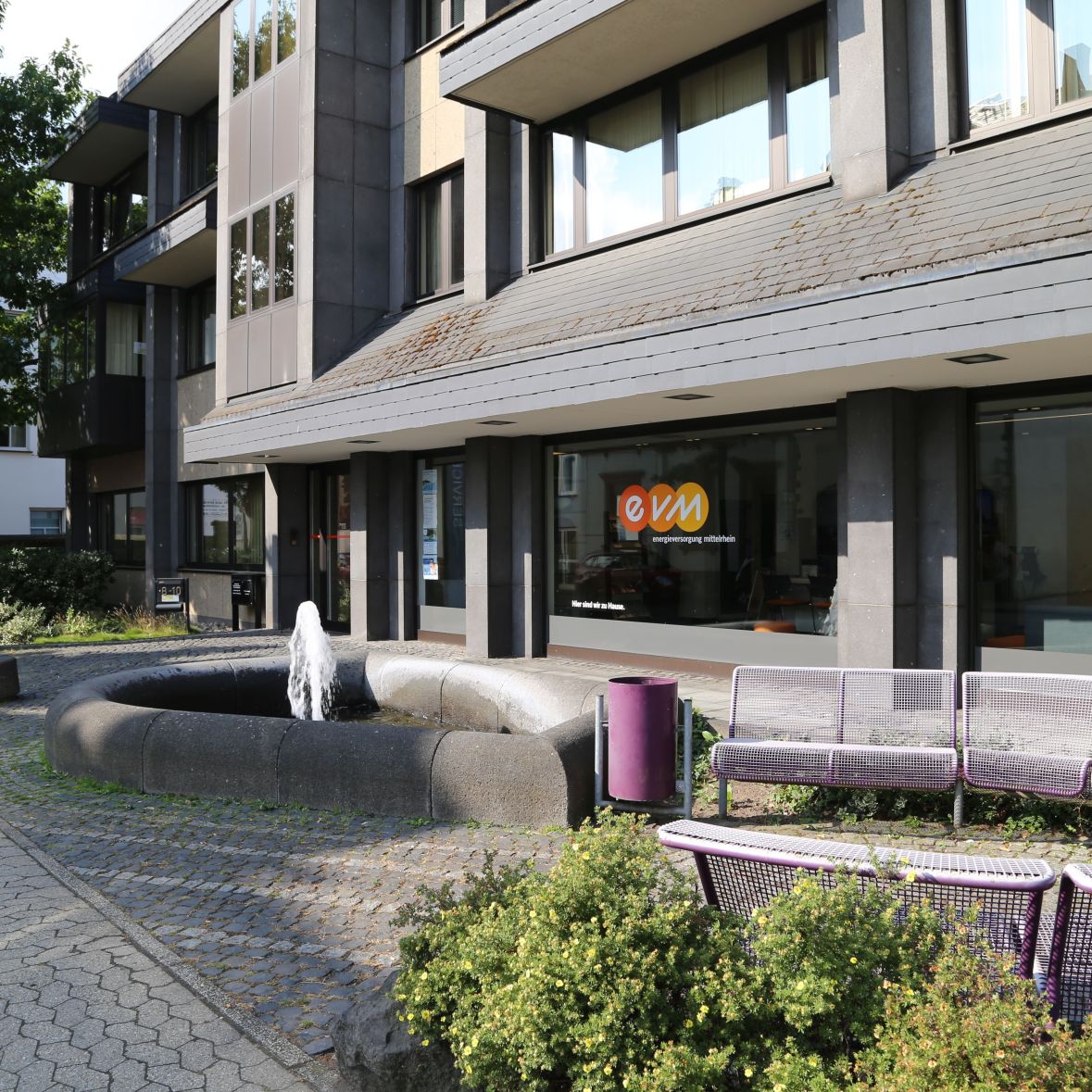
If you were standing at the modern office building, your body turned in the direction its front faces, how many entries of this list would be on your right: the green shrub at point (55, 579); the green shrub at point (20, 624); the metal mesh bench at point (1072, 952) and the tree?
3

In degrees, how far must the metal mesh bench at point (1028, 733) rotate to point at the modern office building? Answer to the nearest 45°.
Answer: approximately 135° to its right

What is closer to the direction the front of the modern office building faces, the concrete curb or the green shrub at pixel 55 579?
the concrete curb

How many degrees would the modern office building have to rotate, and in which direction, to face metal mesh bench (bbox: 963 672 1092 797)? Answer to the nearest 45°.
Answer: approximately 45° to its left

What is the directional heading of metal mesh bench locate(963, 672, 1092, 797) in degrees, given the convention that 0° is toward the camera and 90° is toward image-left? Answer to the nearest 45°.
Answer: approximately 0°

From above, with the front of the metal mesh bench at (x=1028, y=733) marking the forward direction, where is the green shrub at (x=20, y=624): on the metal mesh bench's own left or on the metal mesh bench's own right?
on the metal mesh bench's own right

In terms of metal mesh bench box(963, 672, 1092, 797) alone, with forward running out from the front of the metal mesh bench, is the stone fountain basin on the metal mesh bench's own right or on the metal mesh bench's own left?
on the metal mesh bench's own right

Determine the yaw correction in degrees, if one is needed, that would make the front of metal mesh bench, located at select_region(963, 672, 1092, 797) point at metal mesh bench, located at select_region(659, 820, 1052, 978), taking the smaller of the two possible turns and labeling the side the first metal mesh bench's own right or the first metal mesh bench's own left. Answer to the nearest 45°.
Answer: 0° — it already faces it
